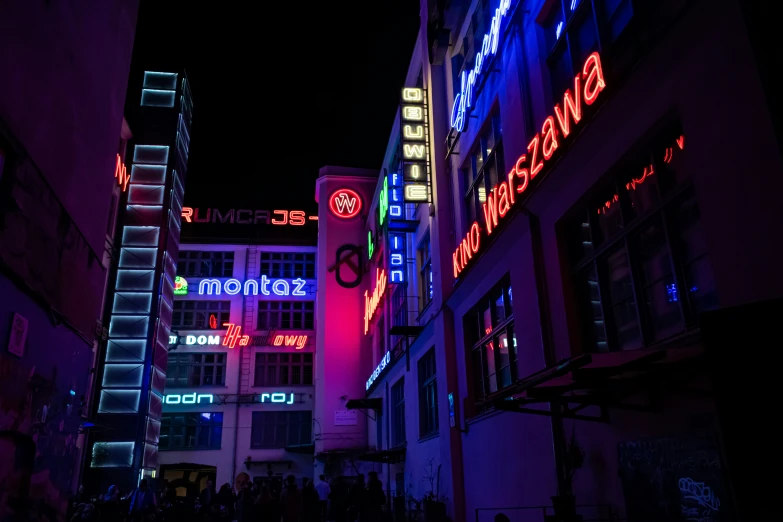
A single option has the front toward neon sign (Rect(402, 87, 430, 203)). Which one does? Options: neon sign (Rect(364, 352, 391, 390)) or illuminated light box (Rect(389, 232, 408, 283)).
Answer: the illuminated light box

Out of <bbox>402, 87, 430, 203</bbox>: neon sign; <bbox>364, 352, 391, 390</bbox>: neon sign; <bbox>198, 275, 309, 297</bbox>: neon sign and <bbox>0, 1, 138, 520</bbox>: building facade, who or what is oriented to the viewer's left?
<bbox>364, 352, 391, 390</bbox>: neon sign

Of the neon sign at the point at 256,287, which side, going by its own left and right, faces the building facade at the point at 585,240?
front

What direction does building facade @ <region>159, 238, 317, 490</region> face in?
toward the camera

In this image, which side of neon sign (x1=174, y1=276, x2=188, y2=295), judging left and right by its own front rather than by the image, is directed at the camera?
front

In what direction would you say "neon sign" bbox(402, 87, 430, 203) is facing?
toward the camera

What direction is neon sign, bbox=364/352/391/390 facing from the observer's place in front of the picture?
facing to the left of the viewer

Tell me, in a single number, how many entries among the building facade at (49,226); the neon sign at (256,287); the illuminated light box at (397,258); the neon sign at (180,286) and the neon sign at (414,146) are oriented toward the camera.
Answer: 4

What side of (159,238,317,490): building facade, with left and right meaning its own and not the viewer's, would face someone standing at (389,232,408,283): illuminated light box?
front

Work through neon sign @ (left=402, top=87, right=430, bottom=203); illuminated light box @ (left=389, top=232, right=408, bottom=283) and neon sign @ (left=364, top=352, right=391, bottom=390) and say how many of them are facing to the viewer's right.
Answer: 0

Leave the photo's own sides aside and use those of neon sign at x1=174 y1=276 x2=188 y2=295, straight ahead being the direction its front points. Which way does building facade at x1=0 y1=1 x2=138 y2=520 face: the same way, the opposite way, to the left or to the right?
to the left

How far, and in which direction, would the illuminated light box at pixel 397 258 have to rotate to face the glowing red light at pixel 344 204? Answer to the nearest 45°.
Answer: approximately 180°

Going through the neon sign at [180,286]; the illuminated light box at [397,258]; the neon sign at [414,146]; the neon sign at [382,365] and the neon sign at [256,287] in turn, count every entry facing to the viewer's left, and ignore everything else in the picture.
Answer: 1

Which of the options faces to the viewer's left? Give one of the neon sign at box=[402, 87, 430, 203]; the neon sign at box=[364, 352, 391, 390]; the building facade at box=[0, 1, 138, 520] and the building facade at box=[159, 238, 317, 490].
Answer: the neon sign at box=[364, 352, 391, 390]

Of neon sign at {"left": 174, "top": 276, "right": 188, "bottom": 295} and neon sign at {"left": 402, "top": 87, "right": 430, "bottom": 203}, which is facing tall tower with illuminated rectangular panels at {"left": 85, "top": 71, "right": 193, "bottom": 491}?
neon sign at {"left": 174, "top": 276, "right": 188, "bottom": 295}

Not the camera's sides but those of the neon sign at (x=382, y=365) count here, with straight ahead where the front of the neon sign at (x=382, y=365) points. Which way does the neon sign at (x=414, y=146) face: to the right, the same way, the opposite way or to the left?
to the left

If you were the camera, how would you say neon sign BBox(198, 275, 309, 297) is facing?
facing the viewer

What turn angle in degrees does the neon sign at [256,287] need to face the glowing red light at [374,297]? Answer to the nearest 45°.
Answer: approximately 45° to its left

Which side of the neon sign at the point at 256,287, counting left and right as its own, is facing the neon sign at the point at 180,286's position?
right
